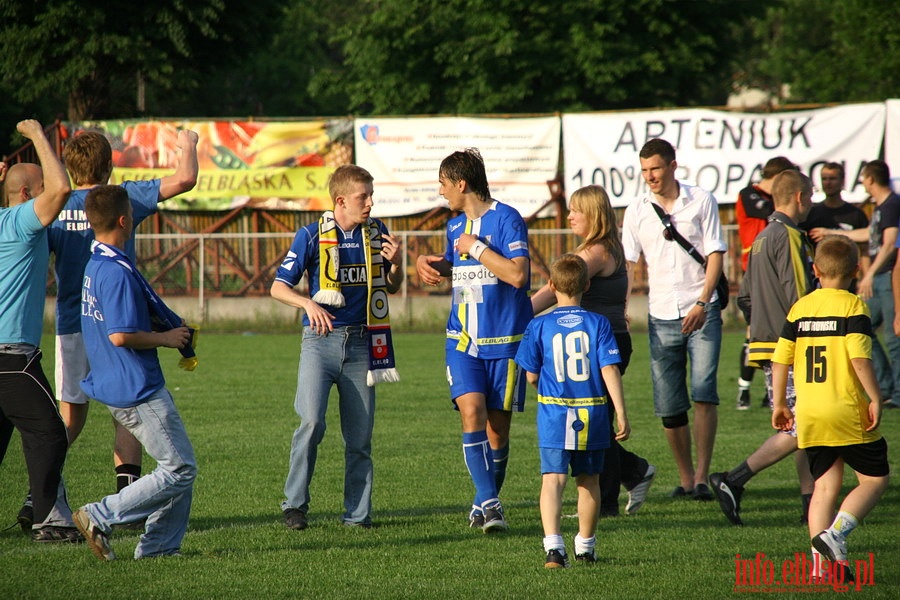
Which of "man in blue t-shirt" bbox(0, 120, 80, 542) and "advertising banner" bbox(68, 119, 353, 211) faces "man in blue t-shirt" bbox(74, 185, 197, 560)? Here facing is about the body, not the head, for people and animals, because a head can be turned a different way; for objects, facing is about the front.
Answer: the advertising banner

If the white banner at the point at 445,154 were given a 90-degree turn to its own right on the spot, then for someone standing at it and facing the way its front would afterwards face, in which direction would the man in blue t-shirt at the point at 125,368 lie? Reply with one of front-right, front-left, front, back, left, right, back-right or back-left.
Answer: left

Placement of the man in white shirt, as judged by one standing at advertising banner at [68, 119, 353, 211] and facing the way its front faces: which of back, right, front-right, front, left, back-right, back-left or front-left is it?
front

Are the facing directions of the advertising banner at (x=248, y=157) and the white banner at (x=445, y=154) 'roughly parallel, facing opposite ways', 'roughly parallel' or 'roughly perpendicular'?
roughly parallel

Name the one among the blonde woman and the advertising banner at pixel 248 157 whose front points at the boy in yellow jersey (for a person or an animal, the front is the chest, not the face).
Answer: the advertising banner

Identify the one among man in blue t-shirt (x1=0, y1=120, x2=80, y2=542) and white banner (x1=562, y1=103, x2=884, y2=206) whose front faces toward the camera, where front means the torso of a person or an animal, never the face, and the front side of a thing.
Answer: the white banner

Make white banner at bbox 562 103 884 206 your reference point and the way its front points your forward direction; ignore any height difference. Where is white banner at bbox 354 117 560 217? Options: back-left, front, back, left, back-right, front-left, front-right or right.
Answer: right

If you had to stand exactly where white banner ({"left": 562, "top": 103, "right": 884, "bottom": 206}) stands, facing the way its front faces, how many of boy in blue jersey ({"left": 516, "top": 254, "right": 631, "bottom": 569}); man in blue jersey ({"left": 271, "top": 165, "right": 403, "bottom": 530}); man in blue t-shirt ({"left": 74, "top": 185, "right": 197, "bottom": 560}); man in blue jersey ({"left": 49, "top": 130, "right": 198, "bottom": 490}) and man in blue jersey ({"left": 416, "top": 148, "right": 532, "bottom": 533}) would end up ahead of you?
5

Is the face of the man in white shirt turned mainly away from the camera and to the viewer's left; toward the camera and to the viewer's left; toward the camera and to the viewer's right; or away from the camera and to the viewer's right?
toward the camera and to the viewer's left

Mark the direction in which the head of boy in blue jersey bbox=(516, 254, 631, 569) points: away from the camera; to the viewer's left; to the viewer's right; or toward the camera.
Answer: away from the camera

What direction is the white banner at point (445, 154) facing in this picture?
toward the camera

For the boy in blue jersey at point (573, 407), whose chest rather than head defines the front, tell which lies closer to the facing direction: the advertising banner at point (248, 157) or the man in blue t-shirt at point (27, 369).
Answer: the advertising banner

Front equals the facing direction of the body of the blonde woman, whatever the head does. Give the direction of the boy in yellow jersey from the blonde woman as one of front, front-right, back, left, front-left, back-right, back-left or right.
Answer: back-left

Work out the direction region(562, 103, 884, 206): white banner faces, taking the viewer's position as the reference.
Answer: facing the viewer

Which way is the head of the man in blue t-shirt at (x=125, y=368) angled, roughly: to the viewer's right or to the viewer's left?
to the viewer's right

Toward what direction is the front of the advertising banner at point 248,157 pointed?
toward the camera

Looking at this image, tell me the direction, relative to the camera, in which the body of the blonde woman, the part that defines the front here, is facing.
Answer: to the viewer's left

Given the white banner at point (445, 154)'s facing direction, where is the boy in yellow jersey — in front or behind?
in front

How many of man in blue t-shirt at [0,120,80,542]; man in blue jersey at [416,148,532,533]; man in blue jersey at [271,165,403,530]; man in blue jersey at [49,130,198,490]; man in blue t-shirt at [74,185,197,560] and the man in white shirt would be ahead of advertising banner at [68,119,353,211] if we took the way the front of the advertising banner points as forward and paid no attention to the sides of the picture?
6
